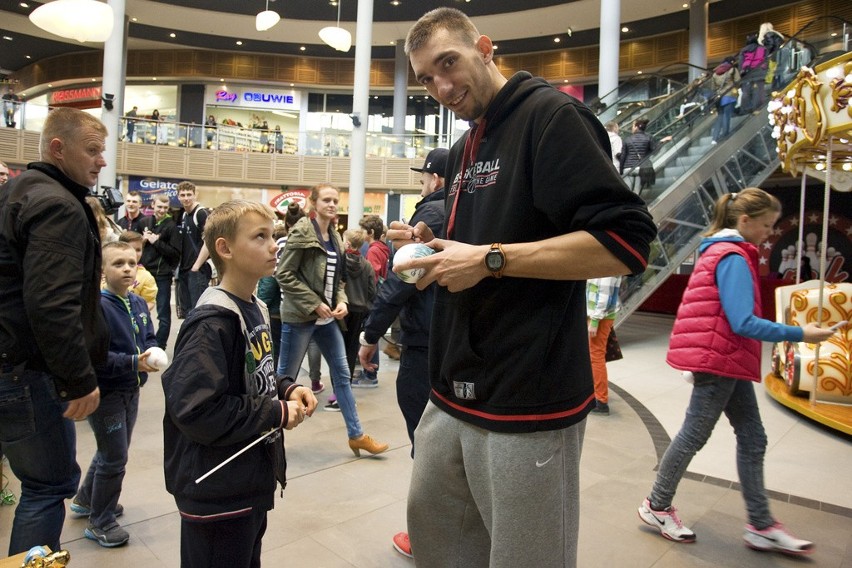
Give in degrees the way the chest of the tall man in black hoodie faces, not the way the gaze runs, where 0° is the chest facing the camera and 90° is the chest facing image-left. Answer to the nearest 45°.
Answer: approximately 45°

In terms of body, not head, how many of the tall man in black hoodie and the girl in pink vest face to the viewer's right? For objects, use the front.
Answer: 1

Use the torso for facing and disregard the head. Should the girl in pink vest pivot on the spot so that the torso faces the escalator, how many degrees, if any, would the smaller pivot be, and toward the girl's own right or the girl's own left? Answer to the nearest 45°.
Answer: approximately 90° to the girl's own left

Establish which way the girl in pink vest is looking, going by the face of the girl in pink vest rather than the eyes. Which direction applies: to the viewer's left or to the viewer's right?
to the viewer's right

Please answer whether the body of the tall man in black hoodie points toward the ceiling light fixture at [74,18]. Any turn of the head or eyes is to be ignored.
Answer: no

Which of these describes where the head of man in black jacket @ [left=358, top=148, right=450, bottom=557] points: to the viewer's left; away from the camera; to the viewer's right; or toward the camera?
to the viewer's left

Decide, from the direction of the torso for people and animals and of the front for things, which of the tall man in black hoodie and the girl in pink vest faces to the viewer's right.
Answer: the girl in pink vest

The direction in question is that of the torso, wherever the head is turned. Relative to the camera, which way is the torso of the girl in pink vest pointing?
to the viewer's right

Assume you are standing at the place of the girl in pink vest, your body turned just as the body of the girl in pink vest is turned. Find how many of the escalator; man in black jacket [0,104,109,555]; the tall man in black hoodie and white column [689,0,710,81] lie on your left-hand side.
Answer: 2
